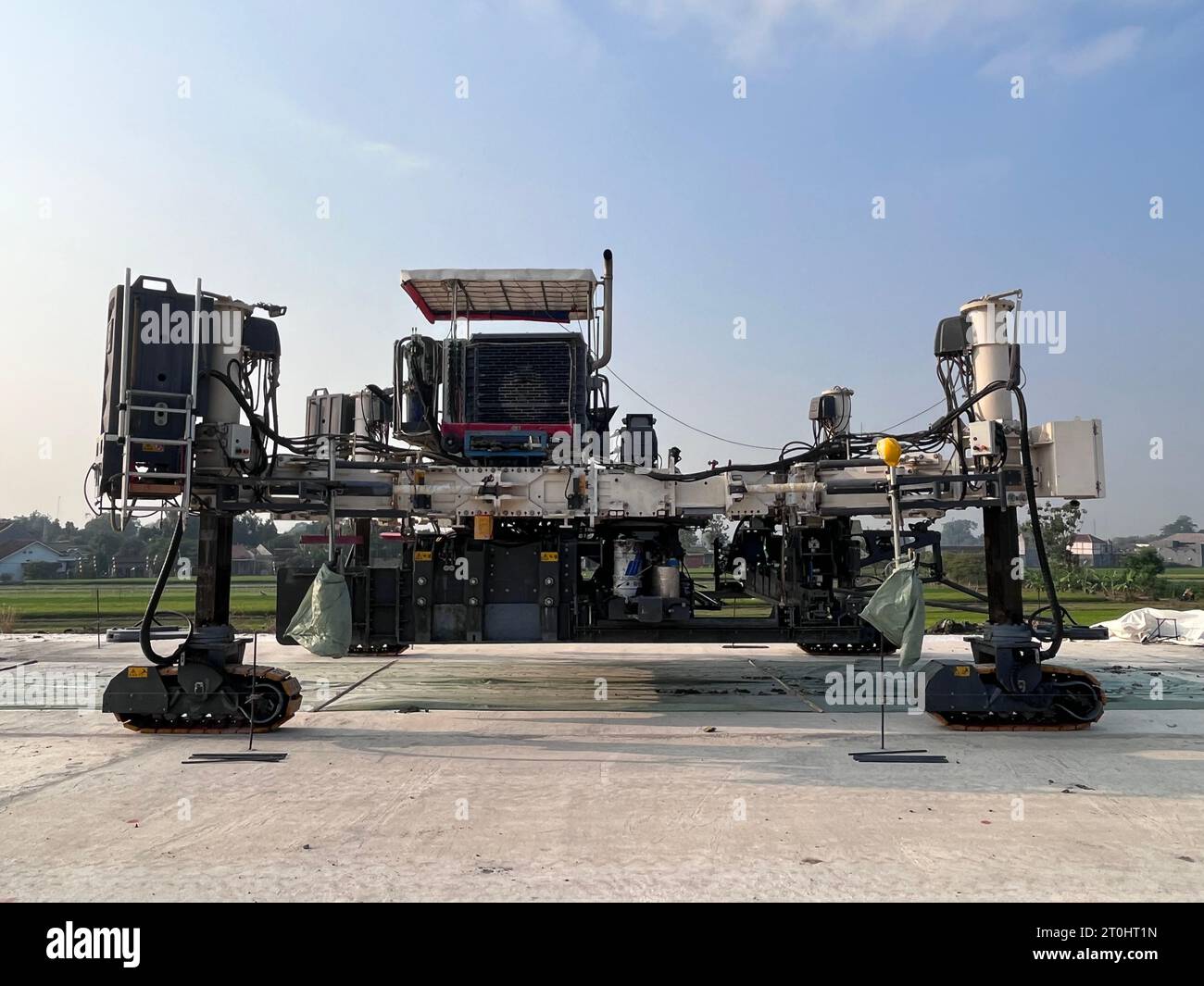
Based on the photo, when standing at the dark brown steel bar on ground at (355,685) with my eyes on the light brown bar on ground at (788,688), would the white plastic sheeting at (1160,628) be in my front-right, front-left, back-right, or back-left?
front-left

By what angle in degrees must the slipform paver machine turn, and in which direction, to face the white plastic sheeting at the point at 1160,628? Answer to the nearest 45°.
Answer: approximately 135° to its right
